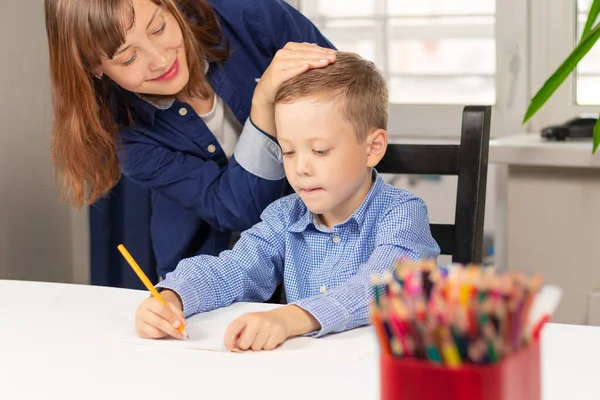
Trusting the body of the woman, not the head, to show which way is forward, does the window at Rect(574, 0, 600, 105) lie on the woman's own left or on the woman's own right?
on the woman's own left

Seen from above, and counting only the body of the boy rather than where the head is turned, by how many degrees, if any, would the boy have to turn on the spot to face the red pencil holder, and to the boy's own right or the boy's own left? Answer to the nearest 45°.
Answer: approximately 45° to the boy's own left

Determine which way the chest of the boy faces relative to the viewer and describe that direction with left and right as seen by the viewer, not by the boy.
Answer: facing the viewer and to the left of the viewer

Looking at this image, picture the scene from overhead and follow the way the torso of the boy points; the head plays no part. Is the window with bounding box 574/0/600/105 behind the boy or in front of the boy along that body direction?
behind

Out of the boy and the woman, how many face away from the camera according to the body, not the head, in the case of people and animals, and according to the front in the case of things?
0

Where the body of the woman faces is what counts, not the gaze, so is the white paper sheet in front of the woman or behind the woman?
in front

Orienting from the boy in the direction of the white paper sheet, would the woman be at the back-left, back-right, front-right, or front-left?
back-right

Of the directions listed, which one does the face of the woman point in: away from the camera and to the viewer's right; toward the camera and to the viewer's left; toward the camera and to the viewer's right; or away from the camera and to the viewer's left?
toward the camera and to the viewer's right

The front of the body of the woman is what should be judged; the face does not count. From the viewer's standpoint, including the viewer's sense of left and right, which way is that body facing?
facing the viewer and to the right of the viewer

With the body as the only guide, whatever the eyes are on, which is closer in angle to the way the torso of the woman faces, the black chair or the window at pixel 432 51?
the black chair

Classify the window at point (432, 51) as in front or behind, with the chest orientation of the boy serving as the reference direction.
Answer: behind

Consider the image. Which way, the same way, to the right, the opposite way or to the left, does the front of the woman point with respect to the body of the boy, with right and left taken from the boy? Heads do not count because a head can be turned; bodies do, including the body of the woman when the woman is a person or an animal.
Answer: to the left
